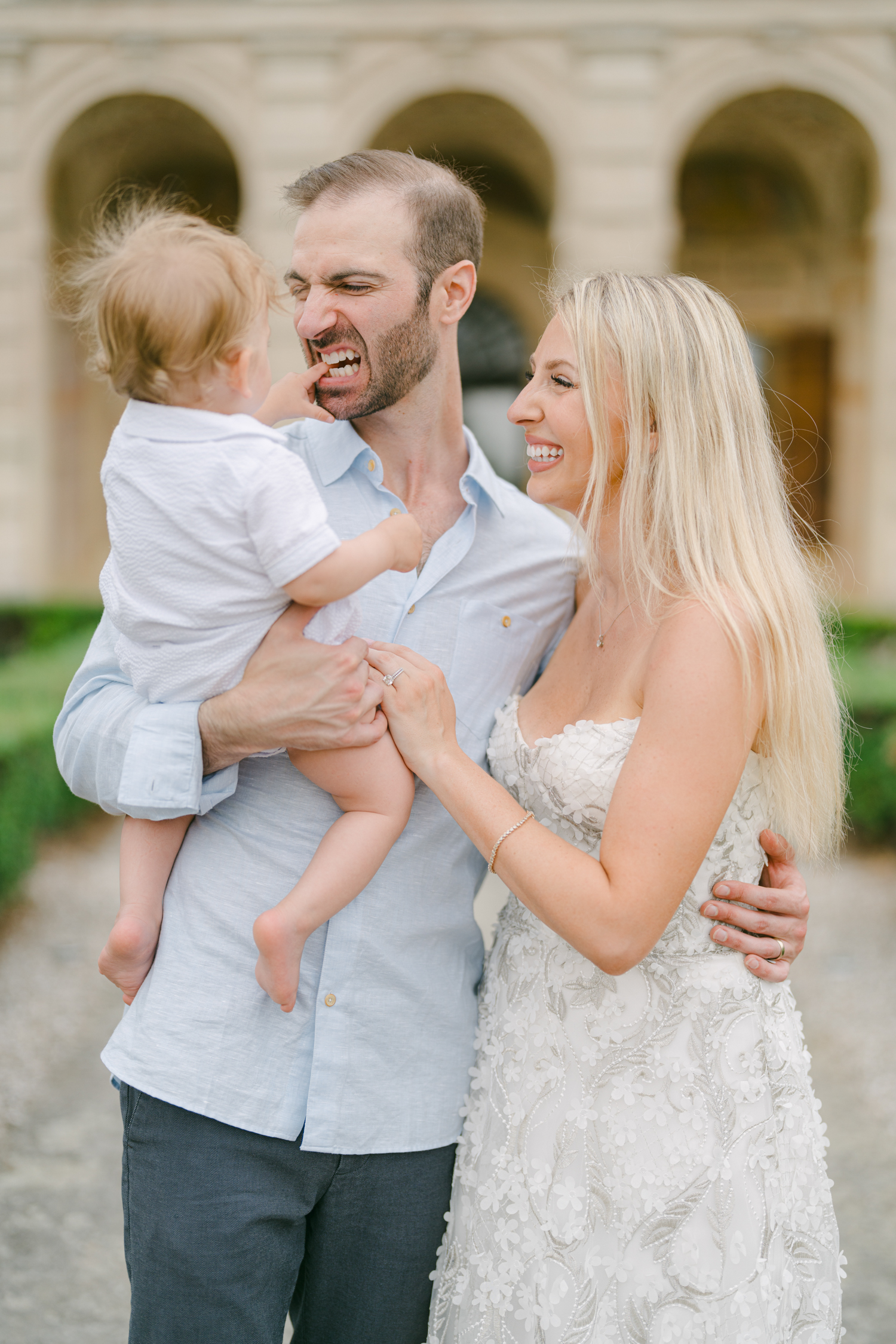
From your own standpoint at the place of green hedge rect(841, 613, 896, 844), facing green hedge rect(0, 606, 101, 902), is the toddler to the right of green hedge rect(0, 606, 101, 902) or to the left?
left

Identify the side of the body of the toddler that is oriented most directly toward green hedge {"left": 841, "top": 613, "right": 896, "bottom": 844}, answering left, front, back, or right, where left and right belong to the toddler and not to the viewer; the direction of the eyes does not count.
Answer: front

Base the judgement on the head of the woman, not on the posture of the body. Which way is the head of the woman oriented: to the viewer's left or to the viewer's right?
to the viewer's left

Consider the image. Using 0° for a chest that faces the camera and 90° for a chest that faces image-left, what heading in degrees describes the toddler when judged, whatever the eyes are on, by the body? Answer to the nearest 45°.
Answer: approximately 225°

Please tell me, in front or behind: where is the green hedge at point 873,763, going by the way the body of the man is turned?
behind

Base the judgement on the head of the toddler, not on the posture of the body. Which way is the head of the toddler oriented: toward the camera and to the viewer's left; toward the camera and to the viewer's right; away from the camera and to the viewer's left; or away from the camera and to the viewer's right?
away from the camera and to the viewer's right

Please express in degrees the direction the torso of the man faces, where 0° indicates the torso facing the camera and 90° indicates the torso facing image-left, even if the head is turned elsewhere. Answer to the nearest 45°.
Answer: approximately 0°
